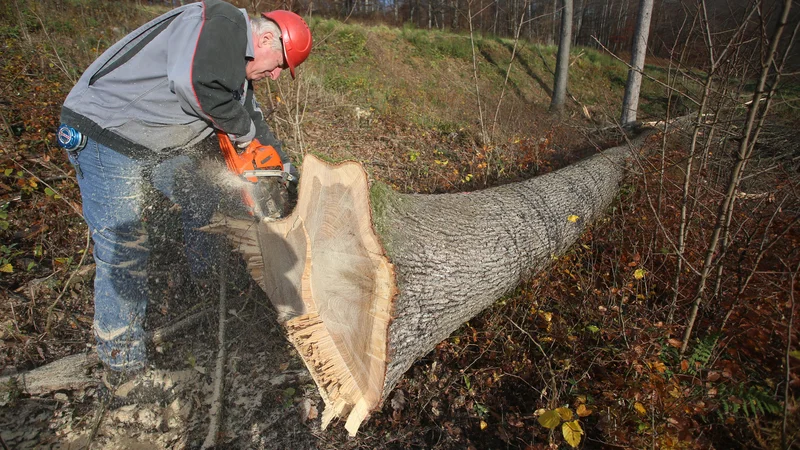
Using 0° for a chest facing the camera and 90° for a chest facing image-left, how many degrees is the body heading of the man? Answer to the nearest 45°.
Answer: approximately 270°

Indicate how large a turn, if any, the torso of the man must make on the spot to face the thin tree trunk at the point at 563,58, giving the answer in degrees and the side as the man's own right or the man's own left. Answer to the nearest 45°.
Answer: approximately 45° to the man's own left

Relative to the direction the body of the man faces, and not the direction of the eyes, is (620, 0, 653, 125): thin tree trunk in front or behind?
in front

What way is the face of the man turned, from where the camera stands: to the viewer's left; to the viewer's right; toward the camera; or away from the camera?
to the viewer's right

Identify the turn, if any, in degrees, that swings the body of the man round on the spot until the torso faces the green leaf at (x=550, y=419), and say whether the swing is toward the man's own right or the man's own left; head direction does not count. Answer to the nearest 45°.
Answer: approximately 45° to the man's own right

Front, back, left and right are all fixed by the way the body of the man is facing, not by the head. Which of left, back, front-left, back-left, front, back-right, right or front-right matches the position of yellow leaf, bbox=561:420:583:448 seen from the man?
front-right
